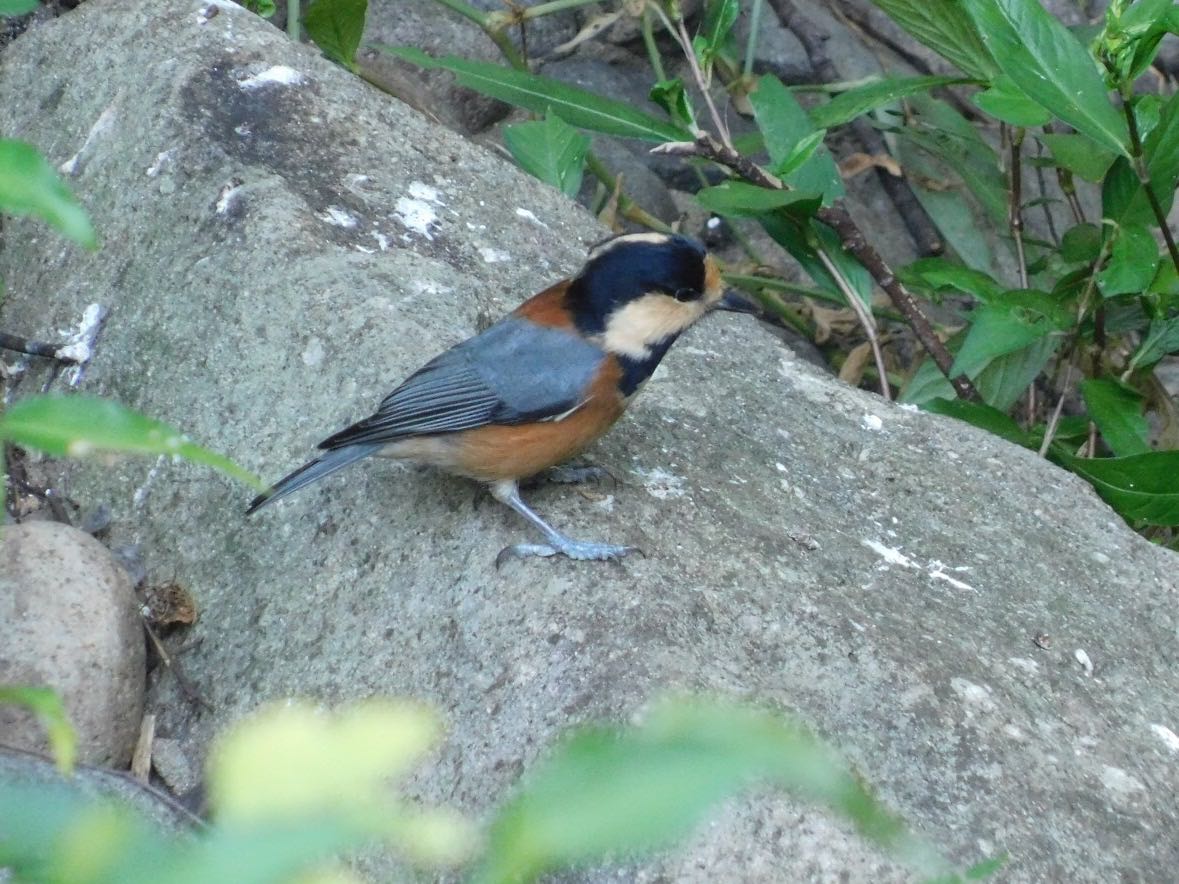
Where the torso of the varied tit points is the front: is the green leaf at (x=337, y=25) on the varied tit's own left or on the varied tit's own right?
on the varied tit's own left

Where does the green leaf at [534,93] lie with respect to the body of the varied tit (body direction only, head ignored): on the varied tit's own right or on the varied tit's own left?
on the varied tit's own left

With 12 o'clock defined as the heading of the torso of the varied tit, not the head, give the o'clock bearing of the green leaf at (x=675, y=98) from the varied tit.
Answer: The green leaf is roughly at 9 o'clock from the varied tit.

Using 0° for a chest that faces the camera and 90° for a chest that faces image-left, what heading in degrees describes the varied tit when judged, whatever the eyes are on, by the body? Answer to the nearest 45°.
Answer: approximately 270°

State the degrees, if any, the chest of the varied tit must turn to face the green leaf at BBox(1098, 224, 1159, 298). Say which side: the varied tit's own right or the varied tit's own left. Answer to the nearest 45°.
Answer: approximately 45° to the varied tit's own left

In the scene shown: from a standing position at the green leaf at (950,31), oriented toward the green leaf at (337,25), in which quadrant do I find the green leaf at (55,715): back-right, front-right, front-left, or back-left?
front-left

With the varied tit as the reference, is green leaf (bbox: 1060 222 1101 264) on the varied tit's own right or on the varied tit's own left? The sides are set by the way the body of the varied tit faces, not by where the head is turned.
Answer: on the varied tit's own left

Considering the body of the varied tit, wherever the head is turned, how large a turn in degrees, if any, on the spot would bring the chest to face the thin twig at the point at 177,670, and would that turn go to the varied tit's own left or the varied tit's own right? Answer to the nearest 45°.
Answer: approximately 135° to the varied tit's own right

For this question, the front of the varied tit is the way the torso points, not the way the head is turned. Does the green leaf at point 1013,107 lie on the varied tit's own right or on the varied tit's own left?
on the varied tit's own left

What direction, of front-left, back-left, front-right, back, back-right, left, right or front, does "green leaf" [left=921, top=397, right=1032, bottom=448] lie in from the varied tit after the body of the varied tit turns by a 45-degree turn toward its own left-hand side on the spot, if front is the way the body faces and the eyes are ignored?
front

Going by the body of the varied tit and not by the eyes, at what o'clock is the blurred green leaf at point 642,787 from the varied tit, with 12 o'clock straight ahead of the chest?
The blurred green leaf is roughly at 3 o'clock from the varied tit.

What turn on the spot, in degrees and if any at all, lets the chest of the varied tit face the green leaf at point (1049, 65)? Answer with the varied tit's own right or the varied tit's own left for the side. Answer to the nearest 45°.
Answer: approximately 45° to the varied tit's own left
